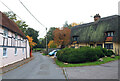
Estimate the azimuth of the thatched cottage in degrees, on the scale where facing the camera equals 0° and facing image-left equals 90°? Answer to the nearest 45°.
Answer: approximately 45°

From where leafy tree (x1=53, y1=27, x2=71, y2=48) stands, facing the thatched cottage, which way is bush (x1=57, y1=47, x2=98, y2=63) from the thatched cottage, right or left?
right

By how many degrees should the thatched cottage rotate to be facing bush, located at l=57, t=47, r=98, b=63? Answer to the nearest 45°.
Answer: approximately 45° to its left

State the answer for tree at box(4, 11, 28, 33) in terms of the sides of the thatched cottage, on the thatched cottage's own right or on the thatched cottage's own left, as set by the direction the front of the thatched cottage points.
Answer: on the thatched cottage's own right
